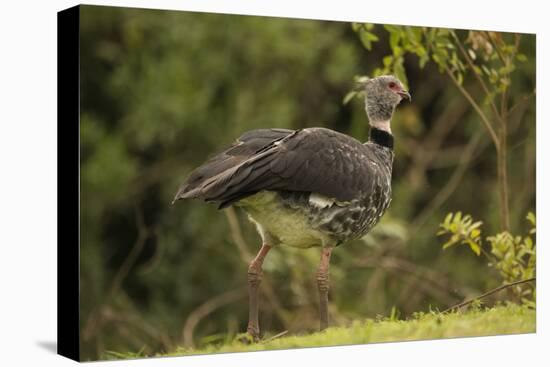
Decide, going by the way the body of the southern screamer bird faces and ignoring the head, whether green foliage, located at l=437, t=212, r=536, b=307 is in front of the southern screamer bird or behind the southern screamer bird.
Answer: in front

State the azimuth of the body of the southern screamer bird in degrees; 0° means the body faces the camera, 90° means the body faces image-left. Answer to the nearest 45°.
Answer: approximately 270°

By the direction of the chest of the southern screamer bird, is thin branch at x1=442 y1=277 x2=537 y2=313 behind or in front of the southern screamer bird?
in front

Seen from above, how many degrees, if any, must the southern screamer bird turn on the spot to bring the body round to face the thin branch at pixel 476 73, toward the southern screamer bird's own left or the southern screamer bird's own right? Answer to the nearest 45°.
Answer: approximately 45° to the southern screamer bird's own left

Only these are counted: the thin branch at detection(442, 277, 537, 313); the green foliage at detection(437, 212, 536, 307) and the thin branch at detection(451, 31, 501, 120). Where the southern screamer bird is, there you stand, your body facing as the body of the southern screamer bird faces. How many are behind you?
0
